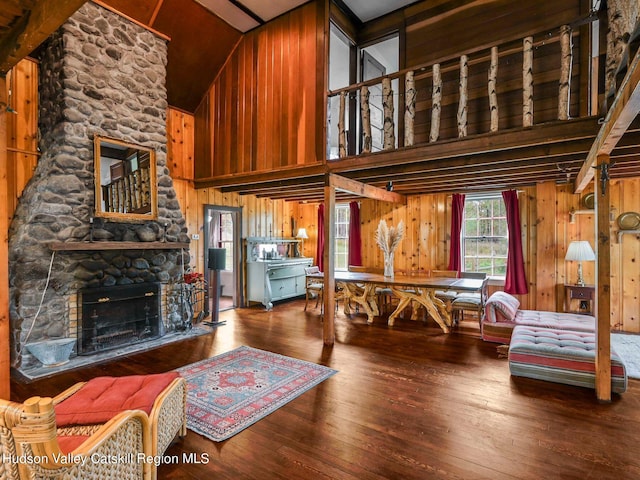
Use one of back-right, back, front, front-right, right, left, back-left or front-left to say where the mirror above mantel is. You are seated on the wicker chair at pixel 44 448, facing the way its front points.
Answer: front-left

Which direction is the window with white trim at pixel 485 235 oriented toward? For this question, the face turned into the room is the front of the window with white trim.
toward the camera

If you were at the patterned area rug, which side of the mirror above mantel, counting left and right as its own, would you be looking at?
front

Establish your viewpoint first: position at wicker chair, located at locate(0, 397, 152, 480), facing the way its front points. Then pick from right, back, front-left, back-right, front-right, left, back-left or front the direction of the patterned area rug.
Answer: front

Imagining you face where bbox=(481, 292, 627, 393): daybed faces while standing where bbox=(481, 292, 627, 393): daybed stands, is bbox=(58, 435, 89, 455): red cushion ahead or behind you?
ahead

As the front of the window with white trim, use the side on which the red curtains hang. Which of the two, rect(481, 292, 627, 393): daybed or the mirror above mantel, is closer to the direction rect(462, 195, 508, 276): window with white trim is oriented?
the daybed

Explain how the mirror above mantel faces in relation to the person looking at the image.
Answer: facing the viewer and to the right of the viewer

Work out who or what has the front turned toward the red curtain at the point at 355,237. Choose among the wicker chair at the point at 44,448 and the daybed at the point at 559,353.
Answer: the wicker chair

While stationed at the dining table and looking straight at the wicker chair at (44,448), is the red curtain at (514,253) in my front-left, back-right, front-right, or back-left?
back-left

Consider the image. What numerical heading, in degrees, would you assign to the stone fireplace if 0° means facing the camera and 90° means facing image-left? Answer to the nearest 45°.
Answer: approximately 315°

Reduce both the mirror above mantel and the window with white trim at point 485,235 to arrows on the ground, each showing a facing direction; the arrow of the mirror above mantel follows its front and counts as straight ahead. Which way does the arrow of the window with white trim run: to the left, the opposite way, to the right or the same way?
to the right

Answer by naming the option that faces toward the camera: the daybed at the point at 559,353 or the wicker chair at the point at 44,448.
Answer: the daybed

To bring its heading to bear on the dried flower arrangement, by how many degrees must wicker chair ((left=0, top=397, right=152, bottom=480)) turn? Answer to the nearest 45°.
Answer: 0° — it already faces it

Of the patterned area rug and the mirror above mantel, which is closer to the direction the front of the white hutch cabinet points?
the patterned area rug

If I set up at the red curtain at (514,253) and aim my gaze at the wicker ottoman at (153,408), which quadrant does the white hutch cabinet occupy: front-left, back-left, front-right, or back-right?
front-right

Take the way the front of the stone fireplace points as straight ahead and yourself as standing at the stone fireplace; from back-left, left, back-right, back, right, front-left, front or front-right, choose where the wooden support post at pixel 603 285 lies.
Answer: front

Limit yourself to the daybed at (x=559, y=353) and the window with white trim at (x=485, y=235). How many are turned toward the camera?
2

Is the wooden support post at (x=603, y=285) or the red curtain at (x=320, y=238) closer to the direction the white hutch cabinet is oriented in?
the wooden support post

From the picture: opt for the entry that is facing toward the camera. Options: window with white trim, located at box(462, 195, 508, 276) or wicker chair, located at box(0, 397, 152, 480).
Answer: the window with white trim
